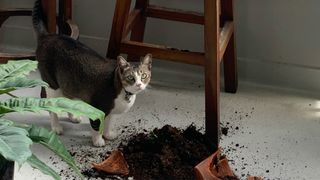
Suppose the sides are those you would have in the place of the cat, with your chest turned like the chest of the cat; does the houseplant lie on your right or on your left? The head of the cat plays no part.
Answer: on your right

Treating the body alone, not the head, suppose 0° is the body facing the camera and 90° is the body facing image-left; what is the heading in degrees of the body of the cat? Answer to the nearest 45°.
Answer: approximately 315°
